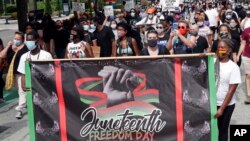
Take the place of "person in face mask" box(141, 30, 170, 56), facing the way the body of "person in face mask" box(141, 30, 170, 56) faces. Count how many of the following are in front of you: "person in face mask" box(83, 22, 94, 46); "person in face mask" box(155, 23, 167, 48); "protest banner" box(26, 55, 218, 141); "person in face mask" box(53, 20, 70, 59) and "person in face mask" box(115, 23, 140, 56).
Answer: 1

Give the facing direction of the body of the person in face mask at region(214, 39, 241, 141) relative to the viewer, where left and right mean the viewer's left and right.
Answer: facing the viewer and to the left of the viewer

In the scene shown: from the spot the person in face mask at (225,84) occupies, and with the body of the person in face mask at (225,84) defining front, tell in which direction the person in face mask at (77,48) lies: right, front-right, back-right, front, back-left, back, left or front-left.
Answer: right

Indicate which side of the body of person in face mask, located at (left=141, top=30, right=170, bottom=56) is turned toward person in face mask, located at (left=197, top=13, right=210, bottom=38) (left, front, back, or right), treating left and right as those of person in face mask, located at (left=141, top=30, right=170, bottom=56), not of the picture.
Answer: back

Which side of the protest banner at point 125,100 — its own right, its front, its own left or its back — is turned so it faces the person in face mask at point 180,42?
back

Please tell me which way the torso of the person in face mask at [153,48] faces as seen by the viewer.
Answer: toward the camera

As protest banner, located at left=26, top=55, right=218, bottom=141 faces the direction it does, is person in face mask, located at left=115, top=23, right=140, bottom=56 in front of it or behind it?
behind

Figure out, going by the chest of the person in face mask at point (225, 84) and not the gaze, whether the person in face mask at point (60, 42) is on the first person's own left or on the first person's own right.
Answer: on the first person's own right

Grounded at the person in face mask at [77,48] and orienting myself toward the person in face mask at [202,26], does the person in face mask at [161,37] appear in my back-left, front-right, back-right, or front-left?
front-right

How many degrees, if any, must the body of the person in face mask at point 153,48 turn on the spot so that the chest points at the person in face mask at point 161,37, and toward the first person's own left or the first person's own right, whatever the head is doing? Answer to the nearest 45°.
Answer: approximately 180°

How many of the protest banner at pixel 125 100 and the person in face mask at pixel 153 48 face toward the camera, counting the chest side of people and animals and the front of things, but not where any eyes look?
2

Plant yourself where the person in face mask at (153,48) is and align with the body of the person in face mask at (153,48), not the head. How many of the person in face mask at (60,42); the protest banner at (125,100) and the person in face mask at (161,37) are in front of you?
1

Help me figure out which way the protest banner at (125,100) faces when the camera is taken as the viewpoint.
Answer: facing the viewer

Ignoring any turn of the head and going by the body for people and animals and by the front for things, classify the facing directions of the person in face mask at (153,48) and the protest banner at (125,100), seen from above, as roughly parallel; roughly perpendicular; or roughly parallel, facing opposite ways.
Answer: roughly parallel

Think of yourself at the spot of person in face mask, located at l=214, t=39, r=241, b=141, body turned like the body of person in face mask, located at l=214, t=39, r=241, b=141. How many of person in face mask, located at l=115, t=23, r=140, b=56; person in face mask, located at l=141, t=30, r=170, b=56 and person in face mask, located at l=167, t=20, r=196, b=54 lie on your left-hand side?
0

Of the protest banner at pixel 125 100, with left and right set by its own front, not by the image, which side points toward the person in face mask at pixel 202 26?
back

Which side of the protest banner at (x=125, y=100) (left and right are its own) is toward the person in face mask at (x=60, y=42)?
back
